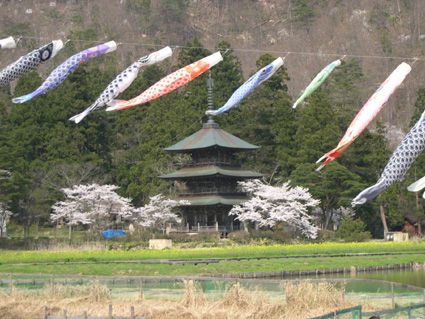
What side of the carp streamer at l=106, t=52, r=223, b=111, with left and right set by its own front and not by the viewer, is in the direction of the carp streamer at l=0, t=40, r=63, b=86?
back

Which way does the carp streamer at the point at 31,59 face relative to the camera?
to the viewer's right

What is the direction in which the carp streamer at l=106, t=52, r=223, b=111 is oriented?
to the viewer's right

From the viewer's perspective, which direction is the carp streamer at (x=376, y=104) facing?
to the viewer's right

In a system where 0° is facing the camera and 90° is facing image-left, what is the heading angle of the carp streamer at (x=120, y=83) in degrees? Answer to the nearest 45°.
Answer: approximately 270°

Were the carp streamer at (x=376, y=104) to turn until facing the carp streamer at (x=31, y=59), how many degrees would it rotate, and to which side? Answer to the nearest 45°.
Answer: approximately 180°

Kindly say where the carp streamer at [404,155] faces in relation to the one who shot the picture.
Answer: facing to the right of the viewer

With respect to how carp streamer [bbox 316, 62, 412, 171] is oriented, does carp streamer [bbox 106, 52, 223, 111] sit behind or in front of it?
behind
